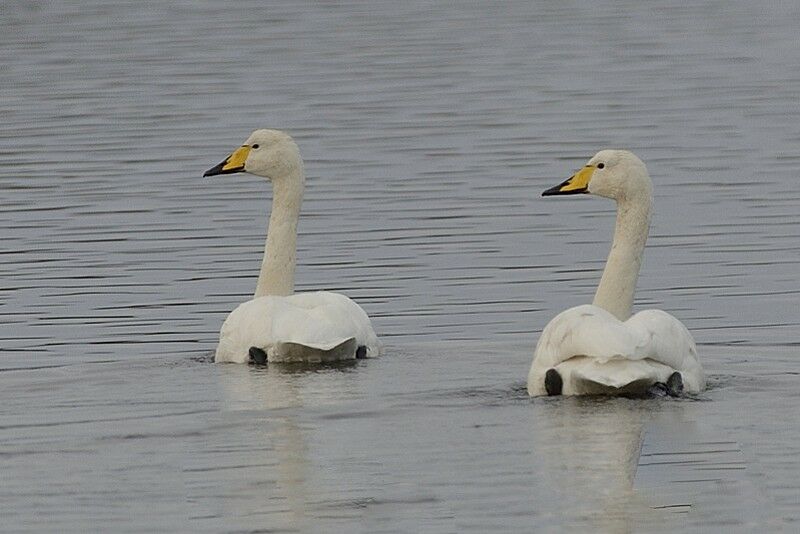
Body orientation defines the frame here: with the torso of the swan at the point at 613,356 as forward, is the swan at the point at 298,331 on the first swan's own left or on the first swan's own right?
on the first swan's own left

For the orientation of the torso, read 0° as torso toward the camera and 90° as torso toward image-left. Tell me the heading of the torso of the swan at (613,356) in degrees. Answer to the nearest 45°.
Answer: approximately 180°
